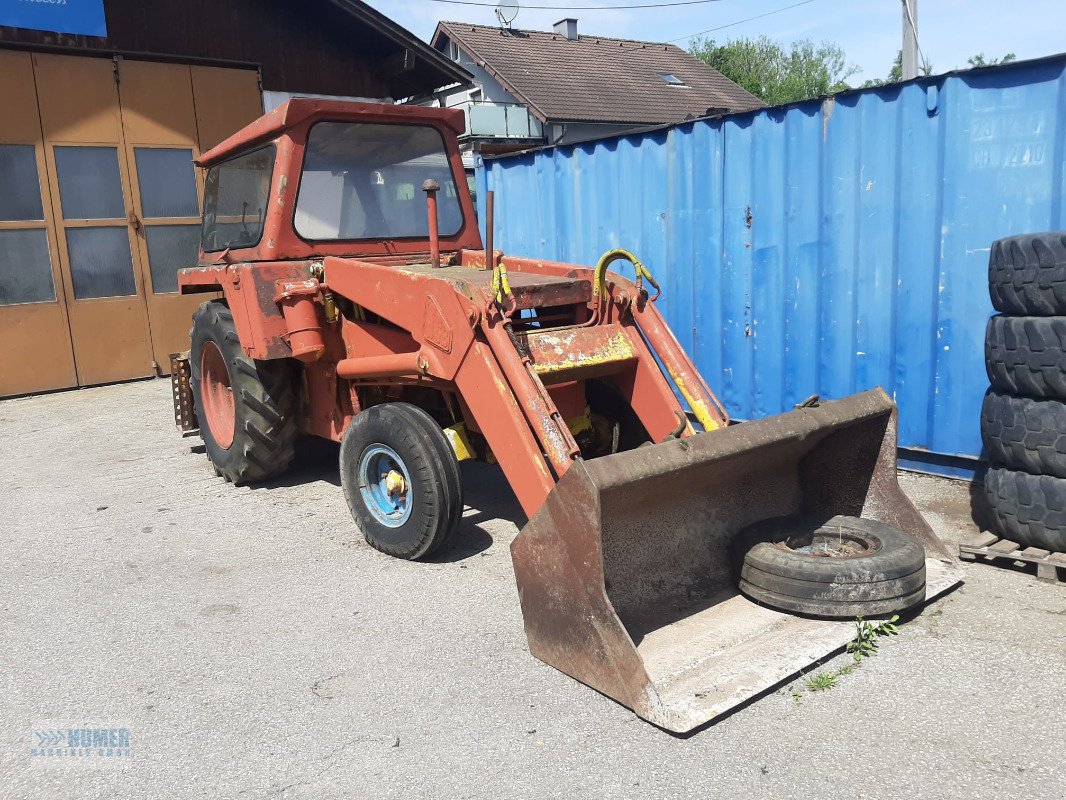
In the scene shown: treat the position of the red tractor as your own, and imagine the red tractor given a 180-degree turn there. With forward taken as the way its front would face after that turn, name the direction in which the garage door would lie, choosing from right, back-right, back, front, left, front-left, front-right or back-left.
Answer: front

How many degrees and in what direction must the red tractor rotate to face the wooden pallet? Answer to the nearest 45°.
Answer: approximately 45° to its left

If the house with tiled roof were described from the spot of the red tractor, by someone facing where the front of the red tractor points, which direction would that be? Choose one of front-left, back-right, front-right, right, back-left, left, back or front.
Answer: back-left

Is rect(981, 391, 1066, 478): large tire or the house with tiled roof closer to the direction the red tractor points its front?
the large tire

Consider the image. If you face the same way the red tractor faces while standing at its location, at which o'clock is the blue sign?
The blue sign is roughly at 6 o'clock from the red tractor.

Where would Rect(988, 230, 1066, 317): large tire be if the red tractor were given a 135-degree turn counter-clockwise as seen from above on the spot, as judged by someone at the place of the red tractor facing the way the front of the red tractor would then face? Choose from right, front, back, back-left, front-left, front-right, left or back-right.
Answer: right

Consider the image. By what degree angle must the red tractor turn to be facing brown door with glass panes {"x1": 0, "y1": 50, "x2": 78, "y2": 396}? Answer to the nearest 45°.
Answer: approximately 180°

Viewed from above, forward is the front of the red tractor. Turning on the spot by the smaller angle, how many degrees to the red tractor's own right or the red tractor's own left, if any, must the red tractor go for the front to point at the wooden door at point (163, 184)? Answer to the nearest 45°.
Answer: approximately 180°

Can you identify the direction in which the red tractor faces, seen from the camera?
facing the viewer and to the right of the viewer

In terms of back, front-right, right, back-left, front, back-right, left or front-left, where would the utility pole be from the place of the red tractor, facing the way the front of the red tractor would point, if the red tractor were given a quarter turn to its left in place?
front

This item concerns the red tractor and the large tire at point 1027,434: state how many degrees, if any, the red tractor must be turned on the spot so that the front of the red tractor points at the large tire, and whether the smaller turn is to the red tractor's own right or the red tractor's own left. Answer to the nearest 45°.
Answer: approximately 45° to the red tractor's own left
